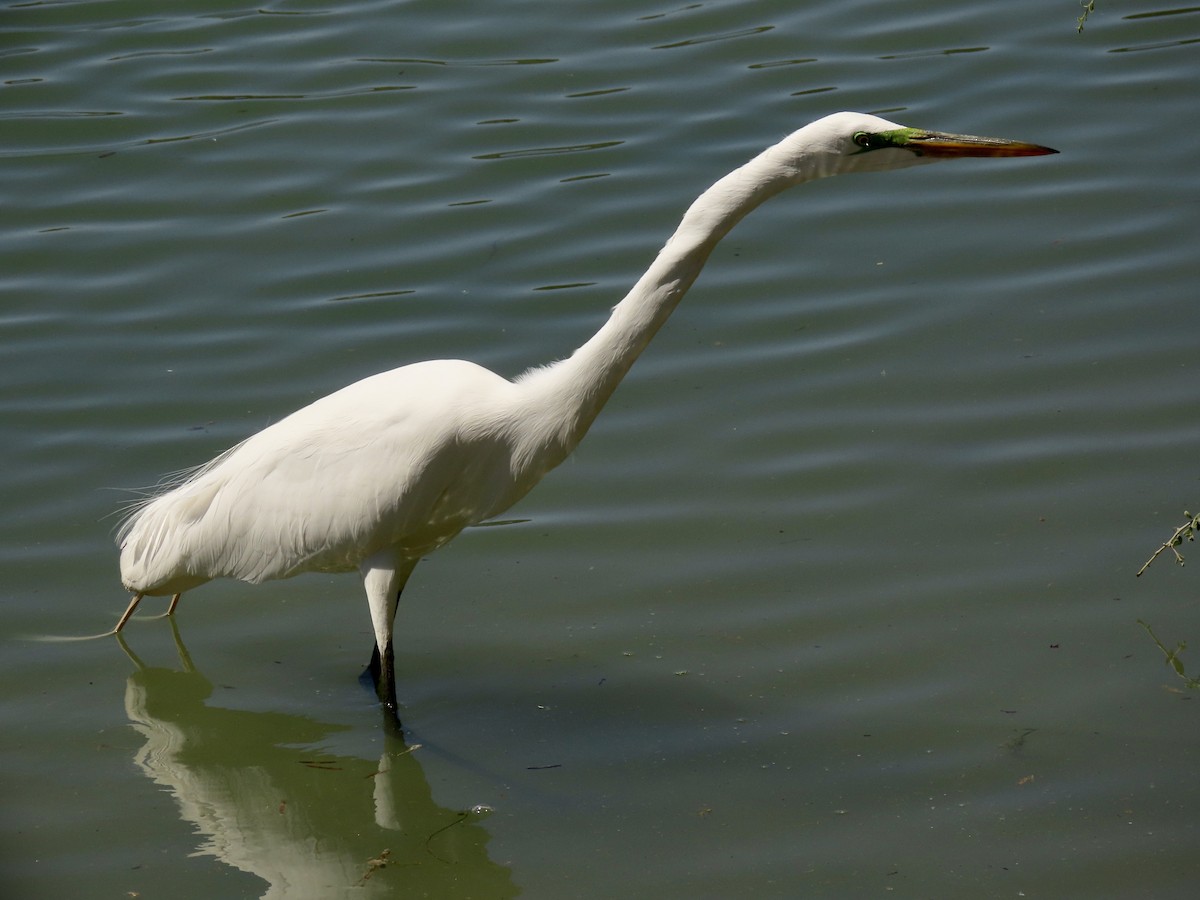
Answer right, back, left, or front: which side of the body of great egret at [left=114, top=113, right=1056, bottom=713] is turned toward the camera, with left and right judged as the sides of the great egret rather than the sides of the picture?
right
